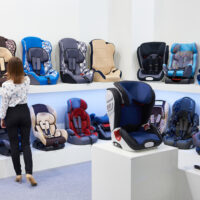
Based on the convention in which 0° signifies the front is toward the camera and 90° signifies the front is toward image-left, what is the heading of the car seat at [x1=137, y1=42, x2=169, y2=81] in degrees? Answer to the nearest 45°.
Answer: approximately 0°

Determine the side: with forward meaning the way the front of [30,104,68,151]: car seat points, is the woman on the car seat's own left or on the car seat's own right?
on the car seat's own right

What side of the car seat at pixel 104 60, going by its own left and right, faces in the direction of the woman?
right

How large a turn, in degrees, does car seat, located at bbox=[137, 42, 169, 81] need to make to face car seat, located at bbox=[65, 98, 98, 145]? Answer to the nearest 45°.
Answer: approximately 45° to its right

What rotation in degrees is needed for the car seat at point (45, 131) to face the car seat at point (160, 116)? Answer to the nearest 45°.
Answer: approximately 45° to its left

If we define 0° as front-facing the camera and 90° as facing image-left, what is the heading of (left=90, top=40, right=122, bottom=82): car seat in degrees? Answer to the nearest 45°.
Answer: approximately 315°
